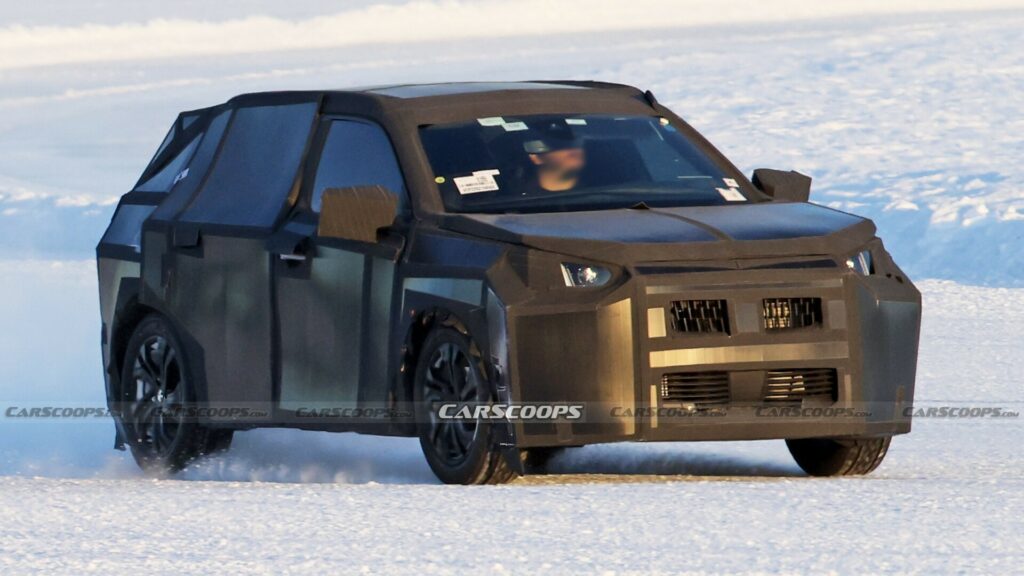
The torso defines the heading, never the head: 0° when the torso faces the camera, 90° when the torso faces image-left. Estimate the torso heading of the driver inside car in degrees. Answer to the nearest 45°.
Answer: approximately 315°
